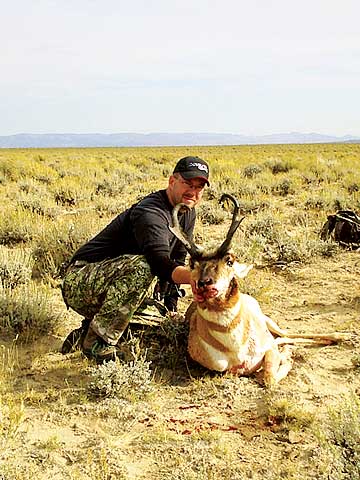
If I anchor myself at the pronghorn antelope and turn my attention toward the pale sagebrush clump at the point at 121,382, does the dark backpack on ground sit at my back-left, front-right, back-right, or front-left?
back-right

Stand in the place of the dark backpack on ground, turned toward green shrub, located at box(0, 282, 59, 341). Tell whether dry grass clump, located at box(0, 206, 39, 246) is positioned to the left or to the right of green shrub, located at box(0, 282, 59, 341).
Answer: right

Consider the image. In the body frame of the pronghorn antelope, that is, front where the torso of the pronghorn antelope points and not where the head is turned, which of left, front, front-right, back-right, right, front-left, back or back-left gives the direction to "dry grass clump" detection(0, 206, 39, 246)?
back-right

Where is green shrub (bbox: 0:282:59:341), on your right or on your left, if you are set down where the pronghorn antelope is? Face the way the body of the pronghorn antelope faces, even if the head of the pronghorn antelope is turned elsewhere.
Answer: on your right

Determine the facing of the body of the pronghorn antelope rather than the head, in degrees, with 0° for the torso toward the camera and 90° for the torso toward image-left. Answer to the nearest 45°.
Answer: approximately 0°

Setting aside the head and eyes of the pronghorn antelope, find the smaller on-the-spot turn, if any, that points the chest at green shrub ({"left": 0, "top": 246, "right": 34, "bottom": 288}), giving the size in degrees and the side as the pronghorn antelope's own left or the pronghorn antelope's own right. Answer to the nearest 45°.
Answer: approximately 135° to the pronghorn antelope's own right

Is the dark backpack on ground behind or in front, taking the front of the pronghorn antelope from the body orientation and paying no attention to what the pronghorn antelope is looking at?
behind
